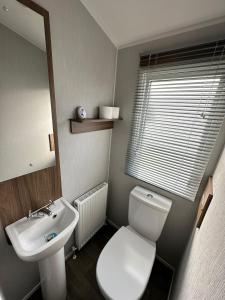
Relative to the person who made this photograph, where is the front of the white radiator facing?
facing the viewer and to the right of the viewer

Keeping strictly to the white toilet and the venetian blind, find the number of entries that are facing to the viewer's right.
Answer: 0

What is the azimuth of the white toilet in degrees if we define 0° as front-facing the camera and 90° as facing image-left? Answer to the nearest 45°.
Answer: approximately 45°

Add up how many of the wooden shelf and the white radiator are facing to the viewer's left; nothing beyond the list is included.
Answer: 0

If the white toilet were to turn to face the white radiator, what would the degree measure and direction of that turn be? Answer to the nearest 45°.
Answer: approximately 45° to its right

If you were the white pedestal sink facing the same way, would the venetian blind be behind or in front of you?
in front

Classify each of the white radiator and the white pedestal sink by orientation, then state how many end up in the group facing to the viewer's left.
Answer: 0

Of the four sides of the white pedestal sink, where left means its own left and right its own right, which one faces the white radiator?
left
